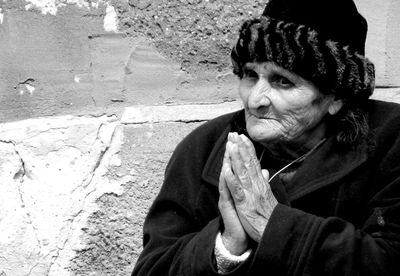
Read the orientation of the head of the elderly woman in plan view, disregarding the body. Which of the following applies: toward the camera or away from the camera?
toward the camera

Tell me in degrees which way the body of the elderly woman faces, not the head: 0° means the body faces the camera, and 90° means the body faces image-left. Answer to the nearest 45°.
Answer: approximately 45°
